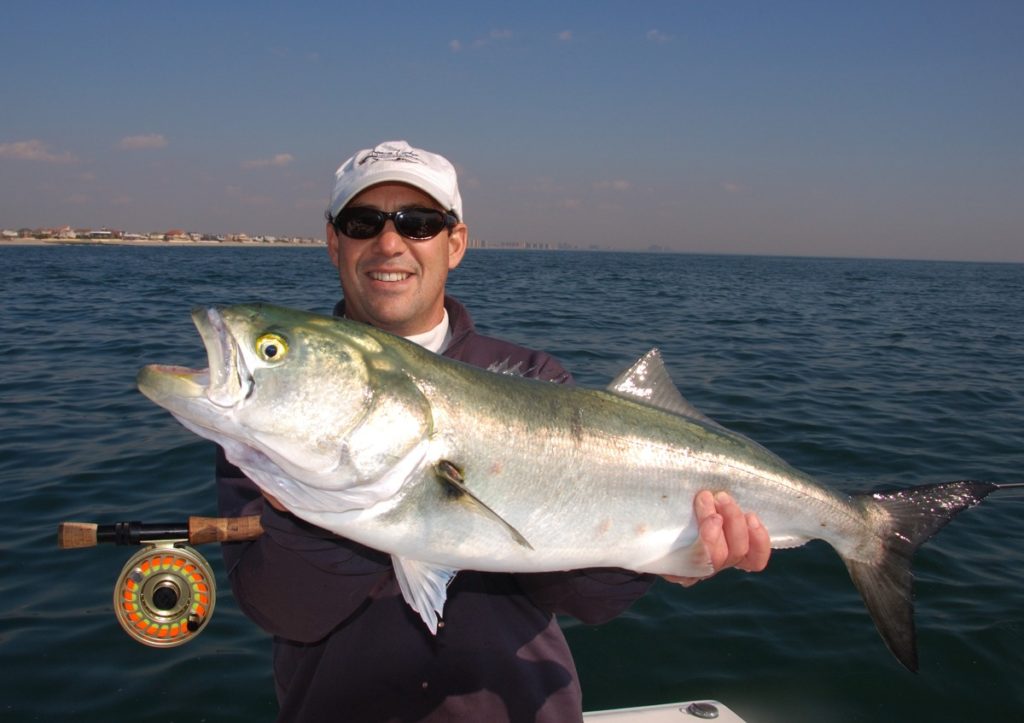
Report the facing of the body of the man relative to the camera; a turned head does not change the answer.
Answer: toward the camera

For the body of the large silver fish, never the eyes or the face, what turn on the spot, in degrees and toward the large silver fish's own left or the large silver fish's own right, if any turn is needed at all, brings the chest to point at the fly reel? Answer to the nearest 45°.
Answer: approximately 45° to the large silver fish's own right

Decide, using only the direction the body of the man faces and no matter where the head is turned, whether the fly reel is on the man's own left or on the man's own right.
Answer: on the man's own right

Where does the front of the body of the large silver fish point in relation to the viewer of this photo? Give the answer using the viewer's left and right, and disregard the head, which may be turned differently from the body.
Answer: facing to the left of the viewer
